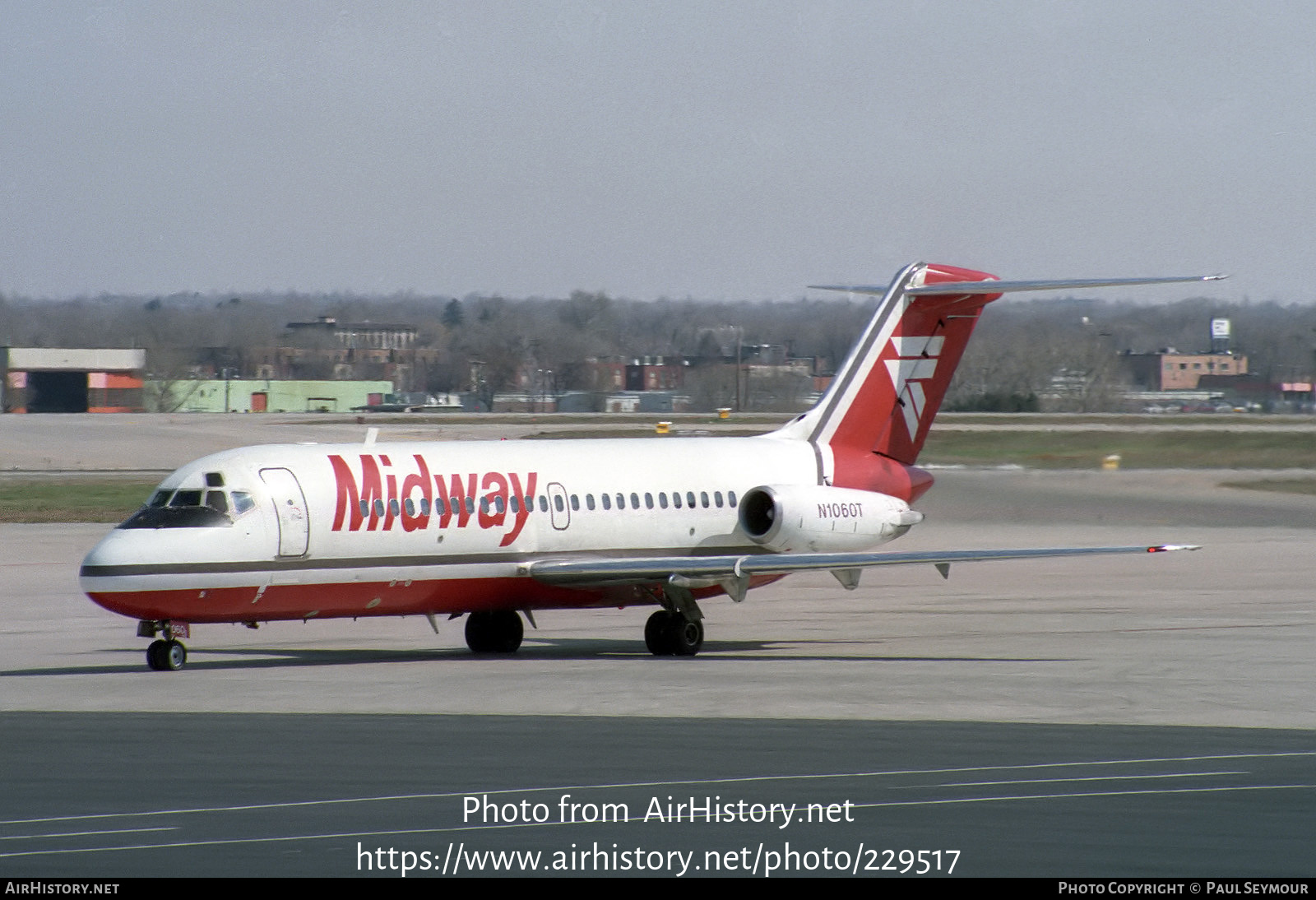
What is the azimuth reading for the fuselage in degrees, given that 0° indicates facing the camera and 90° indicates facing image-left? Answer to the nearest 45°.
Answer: approximately 45°
